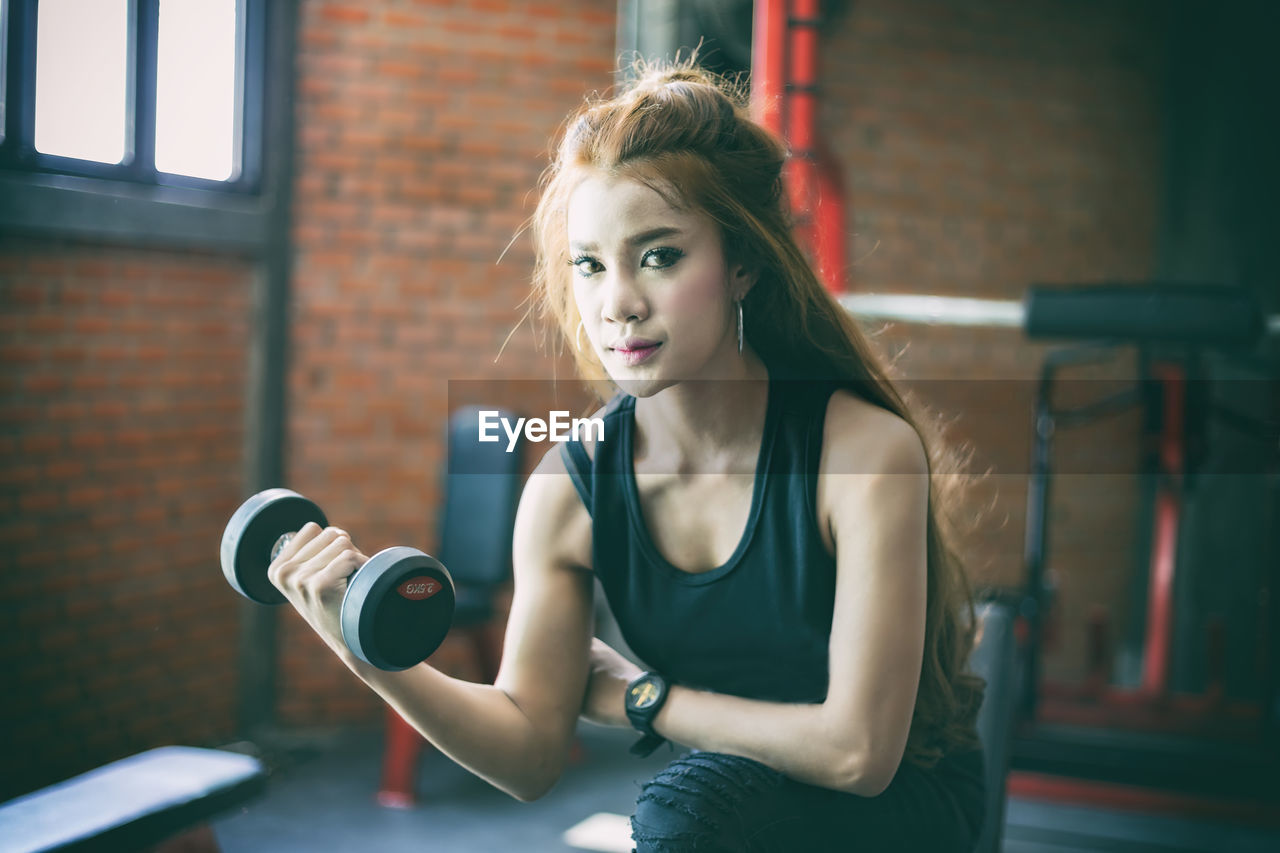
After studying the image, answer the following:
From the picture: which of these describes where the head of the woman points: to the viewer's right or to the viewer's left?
to the viewer's left

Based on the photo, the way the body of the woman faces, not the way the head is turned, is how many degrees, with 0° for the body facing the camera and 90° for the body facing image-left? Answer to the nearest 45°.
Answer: approximately 45°

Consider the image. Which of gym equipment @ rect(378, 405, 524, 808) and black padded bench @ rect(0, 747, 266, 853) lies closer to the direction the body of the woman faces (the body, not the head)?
the black padded bench

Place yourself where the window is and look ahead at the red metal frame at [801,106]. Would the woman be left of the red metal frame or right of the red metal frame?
right

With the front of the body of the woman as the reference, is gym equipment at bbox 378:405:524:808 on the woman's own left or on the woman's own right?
on the woman's own right

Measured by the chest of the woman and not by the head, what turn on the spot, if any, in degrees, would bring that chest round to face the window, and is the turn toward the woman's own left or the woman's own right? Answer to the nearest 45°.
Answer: approximately 90° to the woman's own right

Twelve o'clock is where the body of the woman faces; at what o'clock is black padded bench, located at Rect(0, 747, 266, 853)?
The black padded bench is roughly at 2 o'clock from the woman.

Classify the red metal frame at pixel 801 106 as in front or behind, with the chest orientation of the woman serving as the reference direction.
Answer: behind
